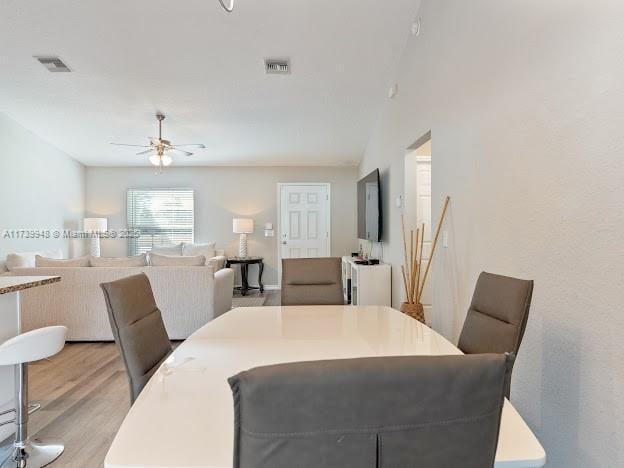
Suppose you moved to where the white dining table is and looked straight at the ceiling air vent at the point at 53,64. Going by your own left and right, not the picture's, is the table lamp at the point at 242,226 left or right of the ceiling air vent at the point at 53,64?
right

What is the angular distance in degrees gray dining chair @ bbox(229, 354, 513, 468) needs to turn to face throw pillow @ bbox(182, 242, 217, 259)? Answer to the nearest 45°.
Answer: approximately 45° to its left

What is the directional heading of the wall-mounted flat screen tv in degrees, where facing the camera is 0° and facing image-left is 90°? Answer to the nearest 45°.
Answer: approximately 90°

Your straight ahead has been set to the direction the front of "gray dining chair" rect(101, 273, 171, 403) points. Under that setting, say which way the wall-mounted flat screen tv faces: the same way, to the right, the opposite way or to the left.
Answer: the opposite way

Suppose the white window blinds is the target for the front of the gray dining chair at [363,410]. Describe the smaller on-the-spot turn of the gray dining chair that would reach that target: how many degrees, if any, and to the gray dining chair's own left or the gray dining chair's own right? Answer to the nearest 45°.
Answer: approximately 45° to the gray dining chair's own left

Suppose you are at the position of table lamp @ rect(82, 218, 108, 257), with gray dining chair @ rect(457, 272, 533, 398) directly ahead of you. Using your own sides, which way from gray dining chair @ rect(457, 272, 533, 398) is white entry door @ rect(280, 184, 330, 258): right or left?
left

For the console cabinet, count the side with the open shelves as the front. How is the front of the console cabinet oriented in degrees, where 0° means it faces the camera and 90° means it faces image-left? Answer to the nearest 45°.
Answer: approximately 90°

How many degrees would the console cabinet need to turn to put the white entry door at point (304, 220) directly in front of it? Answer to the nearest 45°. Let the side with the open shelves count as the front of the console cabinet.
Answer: approximately 45° to its right

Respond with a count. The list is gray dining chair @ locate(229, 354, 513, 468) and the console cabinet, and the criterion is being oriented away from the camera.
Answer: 1

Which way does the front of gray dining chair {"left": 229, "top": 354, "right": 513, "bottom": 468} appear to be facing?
away from the camera

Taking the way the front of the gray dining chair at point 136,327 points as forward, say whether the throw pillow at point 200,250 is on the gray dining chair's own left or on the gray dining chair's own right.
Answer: on the gray dining chair's own left

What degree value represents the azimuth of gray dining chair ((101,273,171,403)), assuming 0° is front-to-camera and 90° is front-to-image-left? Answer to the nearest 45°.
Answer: approximately 315°

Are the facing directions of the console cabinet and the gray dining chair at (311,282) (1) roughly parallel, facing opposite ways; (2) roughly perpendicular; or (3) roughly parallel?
roughly perpendicular
